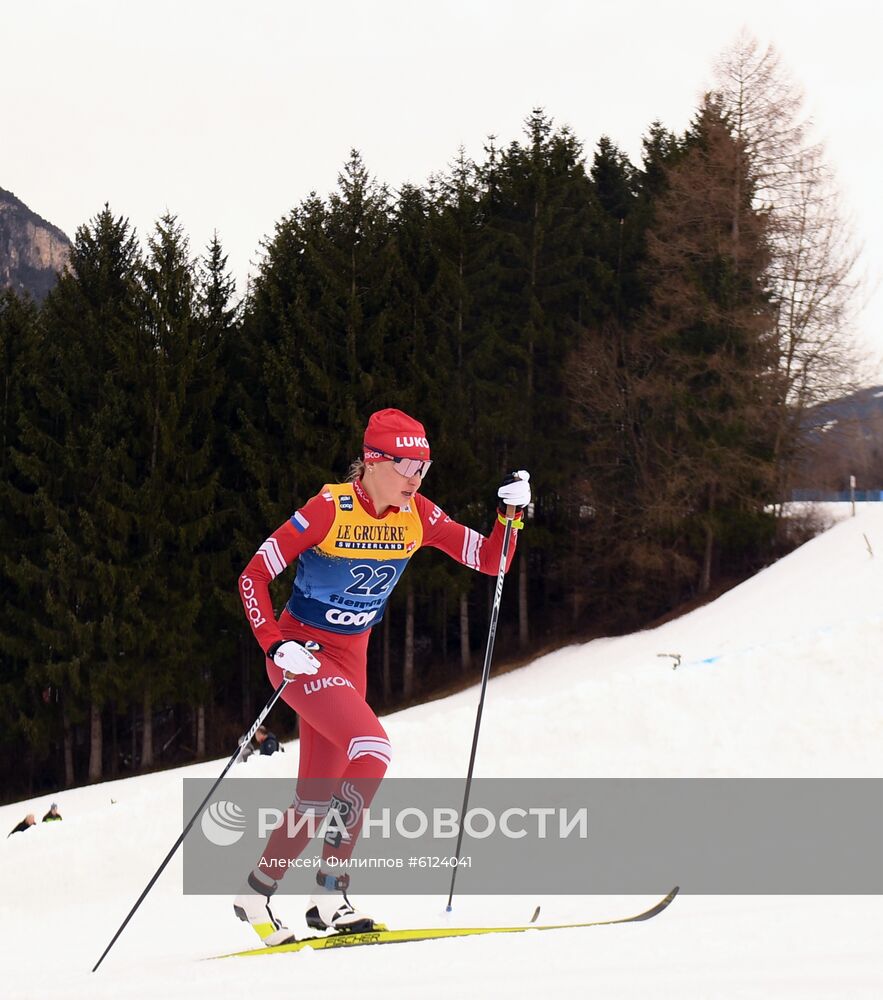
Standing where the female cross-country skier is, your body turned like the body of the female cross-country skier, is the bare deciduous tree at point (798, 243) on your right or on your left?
on your left

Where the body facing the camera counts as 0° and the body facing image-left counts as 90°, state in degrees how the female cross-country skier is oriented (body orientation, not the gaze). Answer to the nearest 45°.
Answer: approximately 315°
